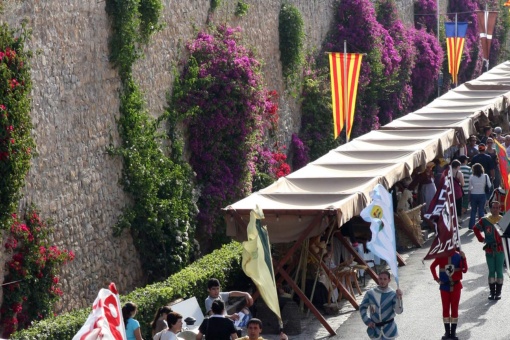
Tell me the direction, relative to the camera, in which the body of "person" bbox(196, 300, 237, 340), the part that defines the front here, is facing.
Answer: away from the camera

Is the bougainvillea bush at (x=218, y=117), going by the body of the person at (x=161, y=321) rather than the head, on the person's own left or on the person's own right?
on the person's own left

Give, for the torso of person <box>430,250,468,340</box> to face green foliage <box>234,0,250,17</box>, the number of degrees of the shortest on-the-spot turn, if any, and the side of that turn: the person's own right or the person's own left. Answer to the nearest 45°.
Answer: approximately 135° to the person's own right

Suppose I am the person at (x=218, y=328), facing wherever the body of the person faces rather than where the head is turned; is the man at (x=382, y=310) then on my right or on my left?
on my right

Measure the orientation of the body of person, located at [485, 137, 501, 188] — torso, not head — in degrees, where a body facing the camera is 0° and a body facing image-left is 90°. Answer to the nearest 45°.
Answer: approximately 0°

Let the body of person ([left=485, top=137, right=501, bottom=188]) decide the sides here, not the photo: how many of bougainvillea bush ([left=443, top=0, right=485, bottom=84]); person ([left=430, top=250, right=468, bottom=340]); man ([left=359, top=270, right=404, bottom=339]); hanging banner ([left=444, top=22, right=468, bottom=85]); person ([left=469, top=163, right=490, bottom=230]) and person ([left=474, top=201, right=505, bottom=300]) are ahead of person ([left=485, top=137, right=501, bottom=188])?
4

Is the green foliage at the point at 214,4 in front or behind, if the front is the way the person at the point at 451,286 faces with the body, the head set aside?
behind

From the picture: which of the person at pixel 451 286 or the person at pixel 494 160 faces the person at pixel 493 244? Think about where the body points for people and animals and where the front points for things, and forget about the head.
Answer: the person at pixel 494 160
